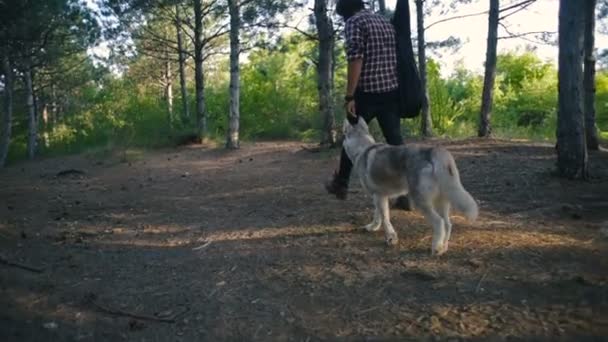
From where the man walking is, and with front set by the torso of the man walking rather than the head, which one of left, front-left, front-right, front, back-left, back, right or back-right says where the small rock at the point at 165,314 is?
left

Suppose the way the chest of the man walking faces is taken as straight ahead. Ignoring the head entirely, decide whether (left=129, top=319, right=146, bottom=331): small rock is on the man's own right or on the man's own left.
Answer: on the man's own left

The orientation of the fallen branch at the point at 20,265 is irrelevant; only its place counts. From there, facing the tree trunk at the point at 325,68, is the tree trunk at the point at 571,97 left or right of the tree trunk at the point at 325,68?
right

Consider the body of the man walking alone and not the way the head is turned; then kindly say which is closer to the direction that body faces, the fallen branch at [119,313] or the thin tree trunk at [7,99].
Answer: the thin tree trunk

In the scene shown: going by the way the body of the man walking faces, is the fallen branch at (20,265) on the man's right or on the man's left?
on the man's left

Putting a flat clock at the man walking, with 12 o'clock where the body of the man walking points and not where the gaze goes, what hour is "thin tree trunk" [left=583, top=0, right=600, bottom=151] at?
The thin tree trunk is roughly at 3 o'clock from the man walking.

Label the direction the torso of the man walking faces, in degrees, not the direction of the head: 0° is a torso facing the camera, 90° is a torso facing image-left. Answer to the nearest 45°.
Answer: approximately 135°

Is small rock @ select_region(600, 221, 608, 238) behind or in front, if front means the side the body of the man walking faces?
behind

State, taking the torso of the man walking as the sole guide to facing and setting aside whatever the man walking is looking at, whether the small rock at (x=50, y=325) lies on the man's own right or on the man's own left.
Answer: on the man's own left

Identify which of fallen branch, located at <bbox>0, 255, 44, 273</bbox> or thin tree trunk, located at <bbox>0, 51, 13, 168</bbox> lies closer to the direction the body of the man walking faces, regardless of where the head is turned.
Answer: the thin tree trunk

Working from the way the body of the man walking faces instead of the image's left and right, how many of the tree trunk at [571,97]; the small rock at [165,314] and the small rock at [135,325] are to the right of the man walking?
1

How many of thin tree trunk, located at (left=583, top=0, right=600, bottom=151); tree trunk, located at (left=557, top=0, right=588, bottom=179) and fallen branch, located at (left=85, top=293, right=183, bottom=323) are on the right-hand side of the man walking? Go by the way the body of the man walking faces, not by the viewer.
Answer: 2

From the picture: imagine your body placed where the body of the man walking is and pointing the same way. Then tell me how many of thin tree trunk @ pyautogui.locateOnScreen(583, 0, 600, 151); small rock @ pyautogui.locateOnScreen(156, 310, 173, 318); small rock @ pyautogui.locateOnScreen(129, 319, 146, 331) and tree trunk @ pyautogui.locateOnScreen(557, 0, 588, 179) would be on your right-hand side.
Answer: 2
